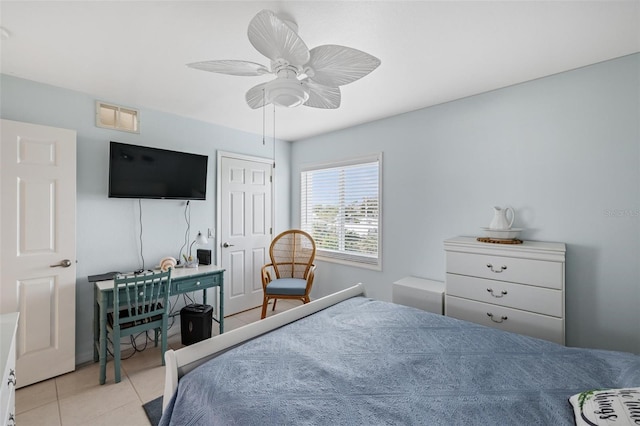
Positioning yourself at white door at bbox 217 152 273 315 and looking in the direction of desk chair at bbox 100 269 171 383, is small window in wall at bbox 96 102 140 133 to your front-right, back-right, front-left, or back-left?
front-right

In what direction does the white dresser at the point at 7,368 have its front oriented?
to the viewer's right

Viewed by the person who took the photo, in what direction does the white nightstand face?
facing the viewer and to the left of the viewer

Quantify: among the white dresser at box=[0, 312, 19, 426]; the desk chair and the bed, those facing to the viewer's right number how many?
1

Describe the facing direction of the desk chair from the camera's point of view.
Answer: facing away from the viewer and to the left of the viewer

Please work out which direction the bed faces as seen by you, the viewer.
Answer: facing away from the viewer and to the left of the viewer

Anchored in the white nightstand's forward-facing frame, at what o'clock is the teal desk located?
The teal desk is roughly at 1 o'clock from the white nightstand.

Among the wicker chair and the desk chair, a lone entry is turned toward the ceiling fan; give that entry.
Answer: the wicker chair

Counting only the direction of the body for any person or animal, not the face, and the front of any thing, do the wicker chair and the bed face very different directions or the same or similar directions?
very different directions

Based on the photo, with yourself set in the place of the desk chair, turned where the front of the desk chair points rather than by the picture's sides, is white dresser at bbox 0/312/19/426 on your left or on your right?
on your left

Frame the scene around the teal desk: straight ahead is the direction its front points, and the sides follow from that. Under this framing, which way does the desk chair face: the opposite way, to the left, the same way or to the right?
the opposite way

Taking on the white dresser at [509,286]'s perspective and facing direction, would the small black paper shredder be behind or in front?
in front

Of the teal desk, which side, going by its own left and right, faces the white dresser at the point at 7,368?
right

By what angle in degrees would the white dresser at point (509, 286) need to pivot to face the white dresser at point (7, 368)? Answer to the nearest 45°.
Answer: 0° — it already faces it

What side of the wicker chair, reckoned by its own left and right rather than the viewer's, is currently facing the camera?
front
